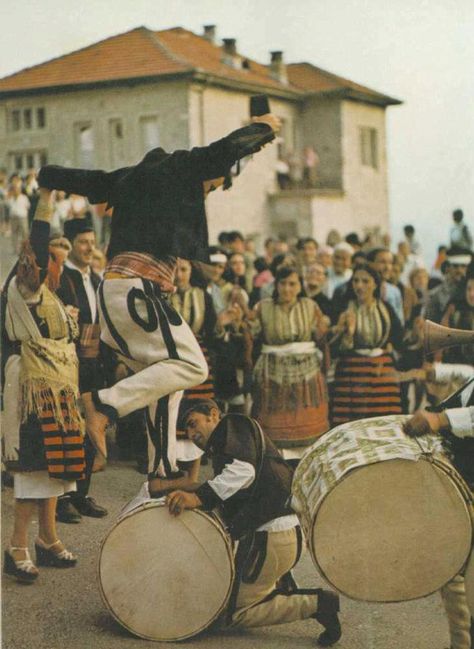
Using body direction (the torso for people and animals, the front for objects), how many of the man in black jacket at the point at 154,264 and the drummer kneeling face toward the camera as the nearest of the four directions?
0

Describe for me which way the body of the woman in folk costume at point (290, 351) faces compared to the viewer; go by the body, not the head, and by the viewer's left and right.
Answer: facing the viewer

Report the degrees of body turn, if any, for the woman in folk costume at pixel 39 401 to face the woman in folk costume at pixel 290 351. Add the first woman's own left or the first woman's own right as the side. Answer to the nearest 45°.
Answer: approximately 90° to the first woman's own left

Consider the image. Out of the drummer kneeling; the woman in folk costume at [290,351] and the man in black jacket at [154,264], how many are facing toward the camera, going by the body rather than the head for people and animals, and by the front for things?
1

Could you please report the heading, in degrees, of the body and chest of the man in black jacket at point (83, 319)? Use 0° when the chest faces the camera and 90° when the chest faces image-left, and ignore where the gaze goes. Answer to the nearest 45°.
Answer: approximately 315°

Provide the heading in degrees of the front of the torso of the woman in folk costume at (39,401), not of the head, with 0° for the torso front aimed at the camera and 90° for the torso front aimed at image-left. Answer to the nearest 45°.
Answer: approximately 315°

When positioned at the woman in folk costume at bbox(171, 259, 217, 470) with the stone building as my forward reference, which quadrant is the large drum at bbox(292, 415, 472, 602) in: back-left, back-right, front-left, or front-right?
back-right

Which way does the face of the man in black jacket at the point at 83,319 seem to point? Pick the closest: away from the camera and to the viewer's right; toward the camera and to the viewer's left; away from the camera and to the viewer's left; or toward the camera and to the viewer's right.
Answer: toward the camera and to the viewer's right

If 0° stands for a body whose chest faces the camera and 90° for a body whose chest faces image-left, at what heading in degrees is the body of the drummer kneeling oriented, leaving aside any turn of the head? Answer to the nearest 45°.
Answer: approximately 90°
